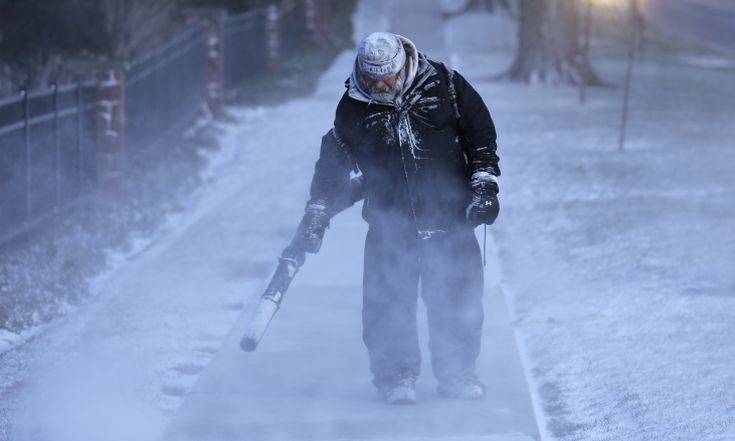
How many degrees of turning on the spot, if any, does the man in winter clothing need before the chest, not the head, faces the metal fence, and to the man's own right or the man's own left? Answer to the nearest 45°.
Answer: approximately 135° to the man's own right

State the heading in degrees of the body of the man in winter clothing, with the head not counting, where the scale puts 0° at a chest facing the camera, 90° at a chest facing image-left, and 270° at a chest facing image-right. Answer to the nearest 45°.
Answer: approximately 0°
